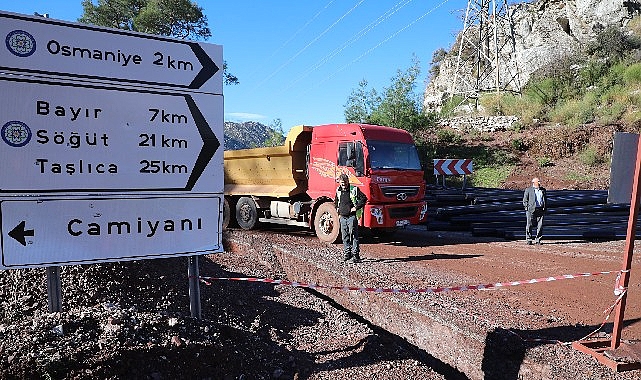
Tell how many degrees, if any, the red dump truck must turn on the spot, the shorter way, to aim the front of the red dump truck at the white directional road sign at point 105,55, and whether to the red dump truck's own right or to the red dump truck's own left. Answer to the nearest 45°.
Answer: approximately 45° to the red dump truck's own right

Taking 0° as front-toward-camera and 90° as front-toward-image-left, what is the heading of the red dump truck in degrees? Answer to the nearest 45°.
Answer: approximately 315°

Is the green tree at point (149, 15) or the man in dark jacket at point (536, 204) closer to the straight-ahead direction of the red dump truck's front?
the man in dark jacket

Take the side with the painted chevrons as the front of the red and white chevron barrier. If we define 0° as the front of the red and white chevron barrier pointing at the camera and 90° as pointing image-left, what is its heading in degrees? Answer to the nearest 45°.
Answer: approximately 0°

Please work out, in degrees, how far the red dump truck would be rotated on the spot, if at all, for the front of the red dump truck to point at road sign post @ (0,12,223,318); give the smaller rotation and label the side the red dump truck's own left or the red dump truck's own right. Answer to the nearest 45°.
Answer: approximately 45° to the red dump truck's own right

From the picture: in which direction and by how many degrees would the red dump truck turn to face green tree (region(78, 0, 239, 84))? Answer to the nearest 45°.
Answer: approximately 180°

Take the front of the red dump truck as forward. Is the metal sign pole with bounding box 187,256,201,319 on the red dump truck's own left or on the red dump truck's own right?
on the red dump truck's own right
